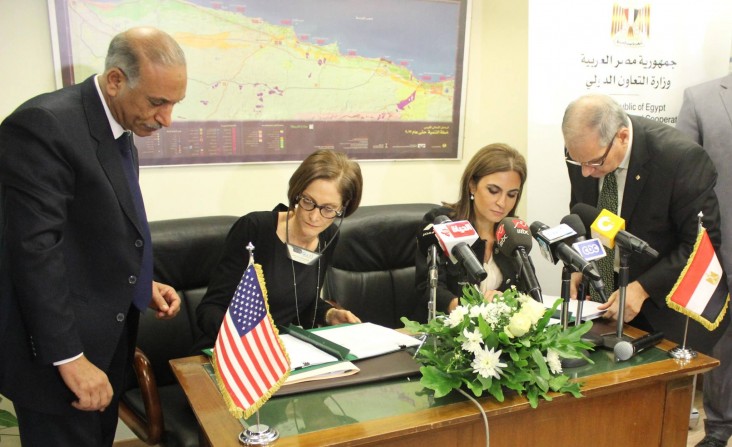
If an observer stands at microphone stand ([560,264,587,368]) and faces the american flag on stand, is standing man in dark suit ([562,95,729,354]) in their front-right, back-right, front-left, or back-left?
back-right

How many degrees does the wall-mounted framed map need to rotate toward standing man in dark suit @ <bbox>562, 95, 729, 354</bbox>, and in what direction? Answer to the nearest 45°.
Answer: approximately 45° to its left

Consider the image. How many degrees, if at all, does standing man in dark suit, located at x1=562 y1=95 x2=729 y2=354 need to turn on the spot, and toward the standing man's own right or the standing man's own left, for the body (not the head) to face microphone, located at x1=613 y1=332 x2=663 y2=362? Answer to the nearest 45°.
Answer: approximately 45° to the standing man's own left

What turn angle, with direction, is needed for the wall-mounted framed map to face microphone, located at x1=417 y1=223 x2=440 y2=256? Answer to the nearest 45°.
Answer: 0° — it already faces it

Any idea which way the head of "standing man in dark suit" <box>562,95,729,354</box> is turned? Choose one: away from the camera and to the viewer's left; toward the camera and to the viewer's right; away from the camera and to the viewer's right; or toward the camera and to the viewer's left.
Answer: toward the camera and to the viewer's left

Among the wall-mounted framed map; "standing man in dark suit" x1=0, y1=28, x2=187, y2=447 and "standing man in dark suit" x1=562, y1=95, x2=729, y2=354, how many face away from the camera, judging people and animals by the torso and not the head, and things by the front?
0

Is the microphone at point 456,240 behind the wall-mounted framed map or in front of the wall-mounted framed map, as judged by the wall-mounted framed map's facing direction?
in front

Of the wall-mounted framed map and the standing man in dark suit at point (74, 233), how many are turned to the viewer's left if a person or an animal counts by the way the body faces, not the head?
0

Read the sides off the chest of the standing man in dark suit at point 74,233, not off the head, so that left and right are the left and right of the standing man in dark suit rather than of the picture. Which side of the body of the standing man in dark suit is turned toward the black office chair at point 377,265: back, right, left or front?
left

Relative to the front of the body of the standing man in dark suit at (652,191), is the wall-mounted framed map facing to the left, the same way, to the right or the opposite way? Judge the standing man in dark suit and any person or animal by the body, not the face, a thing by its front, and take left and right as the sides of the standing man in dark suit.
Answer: to the left

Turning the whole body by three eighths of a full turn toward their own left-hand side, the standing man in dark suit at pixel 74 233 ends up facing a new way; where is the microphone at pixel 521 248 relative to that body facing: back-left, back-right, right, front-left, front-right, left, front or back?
right

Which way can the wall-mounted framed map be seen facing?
toward the camera

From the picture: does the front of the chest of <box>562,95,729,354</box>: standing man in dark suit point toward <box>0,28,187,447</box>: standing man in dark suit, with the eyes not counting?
yes

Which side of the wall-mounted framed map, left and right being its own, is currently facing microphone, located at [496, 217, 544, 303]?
front
